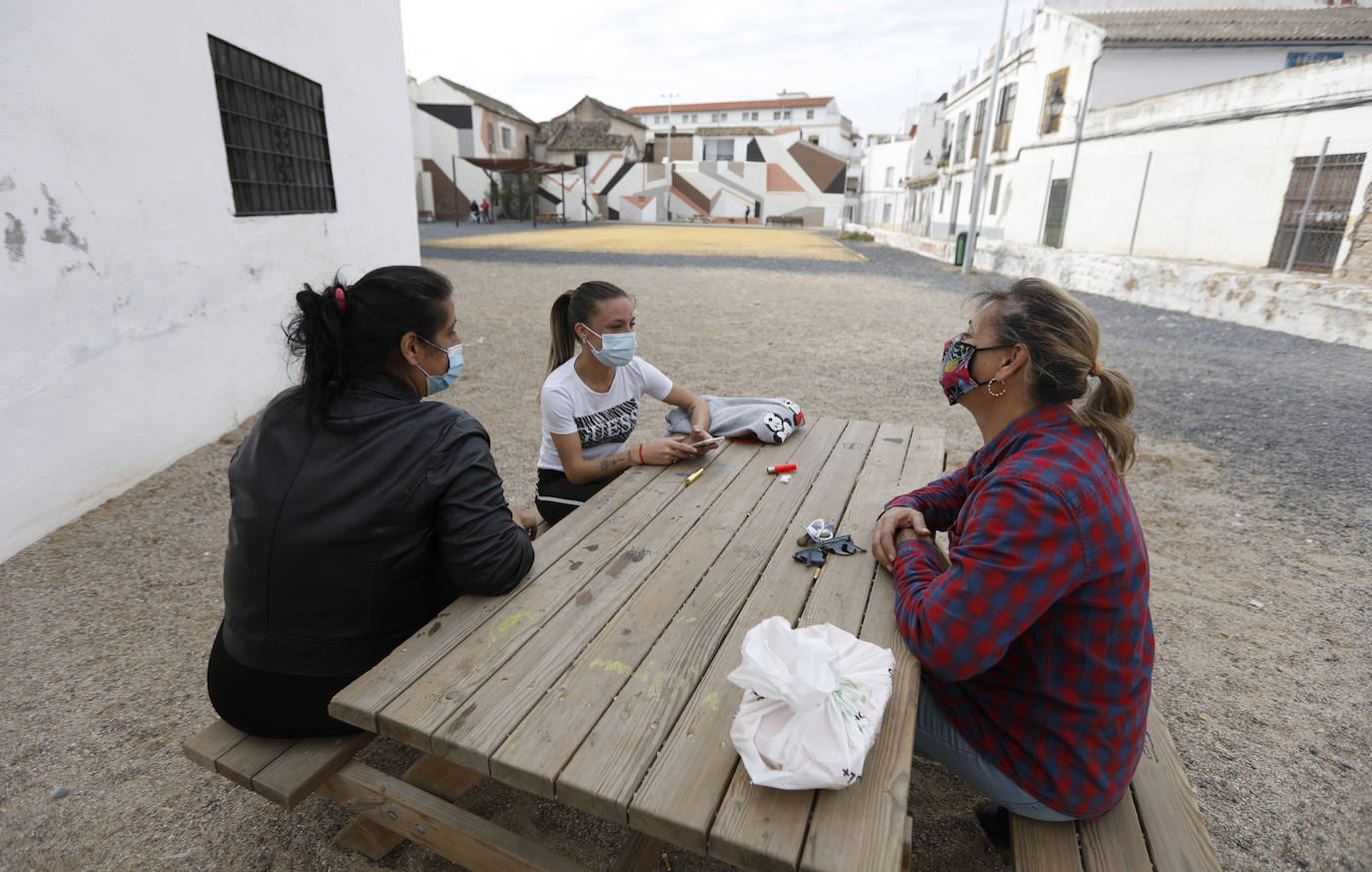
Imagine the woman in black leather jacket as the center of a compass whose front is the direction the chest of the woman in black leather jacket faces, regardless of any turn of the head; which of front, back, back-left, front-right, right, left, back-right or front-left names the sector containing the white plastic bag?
right

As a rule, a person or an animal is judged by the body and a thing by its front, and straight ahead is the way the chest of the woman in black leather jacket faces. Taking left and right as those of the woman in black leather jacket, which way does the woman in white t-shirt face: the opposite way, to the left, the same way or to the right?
to the right

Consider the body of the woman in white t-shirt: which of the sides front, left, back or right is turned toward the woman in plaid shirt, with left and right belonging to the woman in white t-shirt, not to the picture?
front

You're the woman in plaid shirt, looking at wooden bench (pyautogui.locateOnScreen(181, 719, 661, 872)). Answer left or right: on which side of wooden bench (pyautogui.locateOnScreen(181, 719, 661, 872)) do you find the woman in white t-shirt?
right

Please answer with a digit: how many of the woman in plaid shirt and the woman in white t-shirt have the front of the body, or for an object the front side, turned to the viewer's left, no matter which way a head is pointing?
1

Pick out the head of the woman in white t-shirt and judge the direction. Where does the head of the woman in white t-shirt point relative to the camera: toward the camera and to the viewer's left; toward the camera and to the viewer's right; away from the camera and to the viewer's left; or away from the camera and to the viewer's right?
toward the camera and to the viewer's right

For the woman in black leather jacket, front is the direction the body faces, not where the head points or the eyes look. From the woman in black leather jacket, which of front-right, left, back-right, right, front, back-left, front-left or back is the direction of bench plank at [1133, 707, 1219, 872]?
right

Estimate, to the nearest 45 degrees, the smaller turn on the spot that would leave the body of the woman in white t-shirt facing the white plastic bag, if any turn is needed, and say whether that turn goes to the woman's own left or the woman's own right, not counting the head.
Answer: approximately 45° to the woman's own right

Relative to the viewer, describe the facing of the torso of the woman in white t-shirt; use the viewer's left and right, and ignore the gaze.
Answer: facing the viewer and to the right of the viewer

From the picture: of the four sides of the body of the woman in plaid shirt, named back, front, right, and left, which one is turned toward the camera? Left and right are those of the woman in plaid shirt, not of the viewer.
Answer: left

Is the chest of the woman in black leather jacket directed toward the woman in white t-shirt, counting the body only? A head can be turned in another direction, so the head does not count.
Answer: yes

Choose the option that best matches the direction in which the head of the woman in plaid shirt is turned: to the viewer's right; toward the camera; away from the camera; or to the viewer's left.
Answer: to the viewer's left
